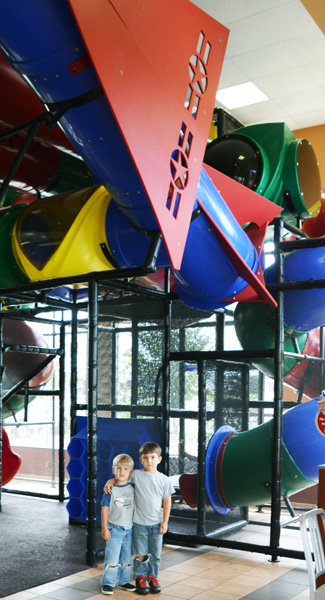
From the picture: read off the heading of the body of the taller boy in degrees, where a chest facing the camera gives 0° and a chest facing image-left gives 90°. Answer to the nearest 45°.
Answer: approximately 0°

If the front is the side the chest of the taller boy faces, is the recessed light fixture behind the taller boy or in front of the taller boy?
behind
